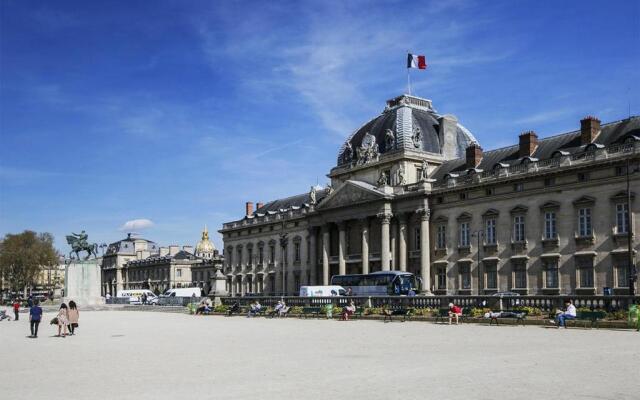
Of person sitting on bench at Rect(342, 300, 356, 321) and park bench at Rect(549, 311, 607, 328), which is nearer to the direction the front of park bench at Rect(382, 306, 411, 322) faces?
the park bench

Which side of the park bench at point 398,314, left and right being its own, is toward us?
front

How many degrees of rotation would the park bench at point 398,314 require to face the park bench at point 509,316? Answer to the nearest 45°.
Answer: approximately 45° to its left

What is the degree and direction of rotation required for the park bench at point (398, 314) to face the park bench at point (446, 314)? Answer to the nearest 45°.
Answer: approximately 45° to its left
